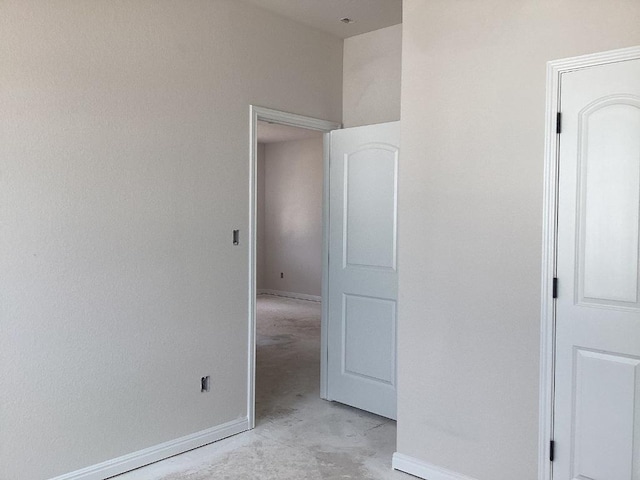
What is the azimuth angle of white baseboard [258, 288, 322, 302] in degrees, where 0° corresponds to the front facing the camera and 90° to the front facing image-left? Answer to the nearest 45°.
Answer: approximately 45°

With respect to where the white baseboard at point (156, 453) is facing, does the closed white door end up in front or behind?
in front

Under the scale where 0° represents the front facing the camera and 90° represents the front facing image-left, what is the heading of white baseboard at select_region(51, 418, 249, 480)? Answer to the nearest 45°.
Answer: approximately 315°

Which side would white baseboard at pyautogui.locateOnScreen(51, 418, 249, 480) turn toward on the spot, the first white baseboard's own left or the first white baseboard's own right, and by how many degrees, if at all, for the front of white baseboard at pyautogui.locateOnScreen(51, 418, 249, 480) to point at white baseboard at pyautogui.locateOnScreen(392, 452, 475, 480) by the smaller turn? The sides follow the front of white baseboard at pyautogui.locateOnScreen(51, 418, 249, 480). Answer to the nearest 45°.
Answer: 0° — it already faces it

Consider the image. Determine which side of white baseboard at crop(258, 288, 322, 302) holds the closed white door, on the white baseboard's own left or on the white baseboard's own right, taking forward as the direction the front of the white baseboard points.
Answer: on the white baseboard's own left

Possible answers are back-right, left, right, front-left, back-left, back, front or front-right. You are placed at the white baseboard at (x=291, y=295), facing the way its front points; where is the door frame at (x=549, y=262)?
front-left

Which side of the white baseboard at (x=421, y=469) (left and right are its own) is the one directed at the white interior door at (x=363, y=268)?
right

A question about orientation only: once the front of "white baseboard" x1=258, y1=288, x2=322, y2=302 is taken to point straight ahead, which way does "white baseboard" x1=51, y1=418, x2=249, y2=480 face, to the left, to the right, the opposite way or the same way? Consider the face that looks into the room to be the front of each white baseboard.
to the left

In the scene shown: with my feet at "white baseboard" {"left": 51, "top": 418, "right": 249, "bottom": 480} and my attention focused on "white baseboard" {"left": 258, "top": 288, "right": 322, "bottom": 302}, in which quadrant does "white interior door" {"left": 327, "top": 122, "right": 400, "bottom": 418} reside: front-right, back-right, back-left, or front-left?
front-right

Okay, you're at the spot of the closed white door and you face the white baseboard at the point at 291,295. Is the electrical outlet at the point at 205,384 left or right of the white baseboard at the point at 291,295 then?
left

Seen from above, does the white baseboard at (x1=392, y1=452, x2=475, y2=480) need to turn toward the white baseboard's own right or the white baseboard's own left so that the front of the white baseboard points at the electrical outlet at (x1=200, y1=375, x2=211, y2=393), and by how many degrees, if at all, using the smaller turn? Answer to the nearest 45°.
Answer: approximately 45° to the white baseboard's own right

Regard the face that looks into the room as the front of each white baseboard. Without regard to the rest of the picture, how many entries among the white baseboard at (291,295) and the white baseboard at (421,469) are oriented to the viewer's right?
0

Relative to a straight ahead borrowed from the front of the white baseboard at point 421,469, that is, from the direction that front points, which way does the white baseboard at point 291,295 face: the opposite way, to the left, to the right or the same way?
the same way

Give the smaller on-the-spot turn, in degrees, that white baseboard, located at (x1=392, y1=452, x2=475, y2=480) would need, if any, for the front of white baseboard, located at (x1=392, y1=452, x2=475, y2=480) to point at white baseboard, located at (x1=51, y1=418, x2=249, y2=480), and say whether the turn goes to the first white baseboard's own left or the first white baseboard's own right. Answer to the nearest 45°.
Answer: approximately 45° to the first white baseboard's own right

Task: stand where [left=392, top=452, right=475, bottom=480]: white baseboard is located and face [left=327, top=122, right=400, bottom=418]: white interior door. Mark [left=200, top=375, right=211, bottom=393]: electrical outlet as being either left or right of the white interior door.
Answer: left

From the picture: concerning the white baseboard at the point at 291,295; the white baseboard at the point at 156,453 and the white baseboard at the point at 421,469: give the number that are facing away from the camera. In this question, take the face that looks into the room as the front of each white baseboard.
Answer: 0
